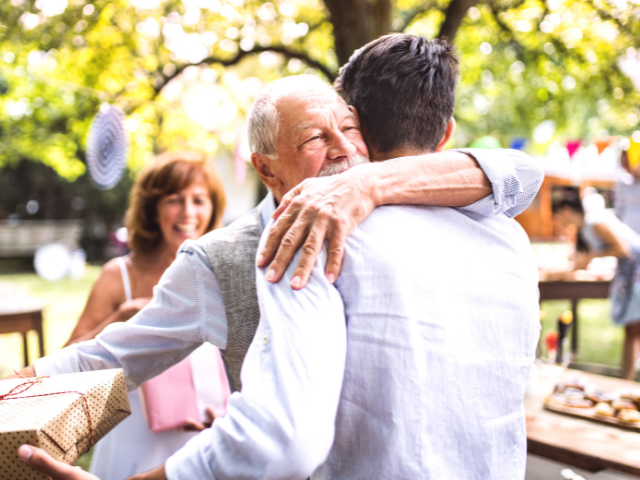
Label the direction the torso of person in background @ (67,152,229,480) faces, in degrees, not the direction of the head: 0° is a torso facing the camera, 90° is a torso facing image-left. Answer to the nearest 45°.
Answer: approximately 315°

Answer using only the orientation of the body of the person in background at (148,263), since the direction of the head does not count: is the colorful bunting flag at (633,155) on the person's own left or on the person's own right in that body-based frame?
on the person's own left

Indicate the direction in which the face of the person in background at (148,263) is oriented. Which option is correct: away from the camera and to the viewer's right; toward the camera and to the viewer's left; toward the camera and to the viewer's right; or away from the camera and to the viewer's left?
toward the camera and to the viewer's right

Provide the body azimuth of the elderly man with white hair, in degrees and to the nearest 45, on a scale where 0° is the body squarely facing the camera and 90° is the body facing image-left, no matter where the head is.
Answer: approximately 315°

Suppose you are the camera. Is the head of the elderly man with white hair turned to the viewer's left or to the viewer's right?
to the viewer's right
